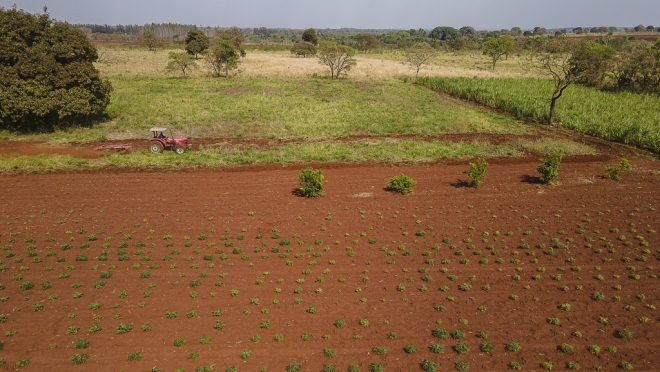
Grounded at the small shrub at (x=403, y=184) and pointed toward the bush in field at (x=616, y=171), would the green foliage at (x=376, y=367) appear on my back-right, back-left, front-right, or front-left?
back-right

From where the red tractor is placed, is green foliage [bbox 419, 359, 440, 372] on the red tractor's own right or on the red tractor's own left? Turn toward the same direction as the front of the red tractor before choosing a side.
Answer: on the red tractor's own right

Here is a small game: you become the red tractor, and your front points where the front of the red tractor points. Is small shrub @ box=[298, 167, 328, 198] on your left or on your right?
on your right

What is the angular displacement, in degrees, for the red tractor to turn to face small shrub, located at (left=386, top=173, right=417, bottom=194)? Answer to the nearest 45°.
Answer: approximately 45° to its right

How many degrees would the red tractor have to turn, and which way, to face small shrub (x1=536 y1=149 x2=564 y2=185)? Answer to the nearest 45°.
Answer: approximately 45° to its right

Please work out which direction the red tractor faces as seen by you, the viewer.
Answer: facing to the right of the viewer

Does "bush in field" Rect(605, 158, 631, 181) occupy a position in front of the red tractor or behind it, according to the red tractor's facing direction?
in front

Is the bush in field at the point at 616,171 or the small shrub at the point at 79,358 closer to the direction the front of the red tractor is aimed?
the bush in field

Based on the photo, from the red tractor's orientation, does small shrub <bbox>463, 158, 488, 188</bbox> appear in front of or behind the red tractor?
in front
